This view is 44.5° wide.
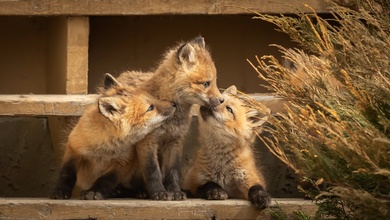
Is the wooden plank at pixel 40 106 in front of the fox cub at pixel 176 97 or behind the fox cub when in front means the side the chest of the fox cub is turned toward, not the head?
behind

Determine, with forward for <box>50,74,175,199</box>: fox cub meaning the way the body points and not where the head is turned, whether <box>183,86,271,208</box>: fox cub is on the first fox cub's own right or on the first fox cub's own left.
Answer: on the first fox cub's own left

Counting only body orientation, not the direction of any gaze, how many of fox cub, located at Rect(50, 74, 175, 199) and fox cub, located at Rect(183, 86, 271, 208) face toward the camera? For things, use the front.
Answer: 2

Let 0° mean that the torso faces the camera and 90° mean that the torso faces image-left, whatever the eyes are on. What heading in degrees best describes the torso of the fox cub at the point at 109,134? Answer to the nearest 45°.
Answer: approximately 0°

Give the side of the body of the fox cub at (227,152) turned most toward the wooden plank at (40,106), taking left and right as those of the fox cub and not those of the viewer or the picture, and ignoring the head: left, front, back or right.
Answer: right
